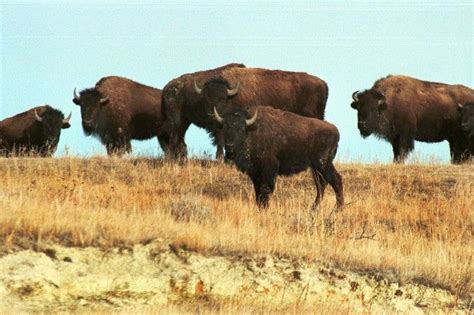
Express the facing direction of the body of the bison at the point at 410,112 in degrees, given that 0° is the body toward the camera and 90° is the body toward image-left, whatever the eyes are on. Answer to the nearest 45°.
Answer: approximately 45°

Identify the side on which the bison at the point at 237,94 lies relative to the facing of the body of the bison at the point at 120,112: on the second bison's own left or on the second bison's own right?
on the second bison's own left

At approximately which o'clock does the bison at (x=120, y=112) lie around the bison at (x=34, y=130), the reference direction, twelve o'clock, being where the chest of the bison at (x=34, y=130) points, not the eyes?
the bison at (x=120, y=112) is roughly at 11 o'clock from the bison at (x=34, y=130).

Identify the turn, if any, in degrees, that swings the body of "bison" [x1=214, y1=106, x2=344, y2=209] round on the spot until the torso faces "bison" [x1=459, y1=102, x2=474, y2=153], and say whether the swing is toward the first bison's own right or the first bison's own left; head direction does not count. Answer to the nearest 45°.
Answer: approximately 180°

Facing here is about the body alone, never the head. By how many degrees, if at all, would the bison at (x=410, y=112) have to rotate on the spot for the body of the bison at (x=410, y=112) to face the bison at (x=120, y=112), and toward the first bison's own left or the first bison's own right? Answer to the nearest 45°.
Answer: approximately 45° to the first bison's own right

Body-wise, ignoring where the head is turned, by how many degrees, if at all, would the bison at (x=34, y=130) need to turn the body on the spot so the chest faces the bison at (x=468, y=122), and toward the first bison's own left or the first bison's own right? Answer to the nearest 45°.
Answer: approximately 45° to the first bison's own left

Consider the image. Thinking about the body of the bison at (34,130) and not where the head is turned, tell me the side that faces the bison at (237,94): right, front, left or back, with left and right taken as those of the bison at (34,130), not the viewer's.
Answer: front

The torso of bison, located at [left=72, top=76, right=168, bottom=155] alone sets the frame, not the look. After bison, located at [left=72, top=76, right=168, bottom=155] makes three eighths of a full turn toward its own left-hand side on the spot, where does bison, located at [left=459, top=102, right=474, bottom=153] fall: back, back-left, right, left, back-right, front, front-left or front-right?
front

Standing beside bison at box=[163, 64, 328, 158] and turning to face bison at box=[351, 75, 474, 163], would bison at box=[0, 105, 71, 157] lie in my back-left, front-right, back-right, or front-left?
back-left
